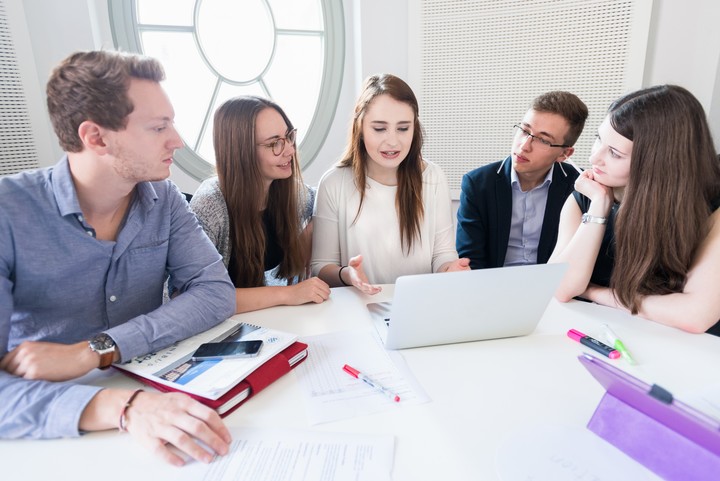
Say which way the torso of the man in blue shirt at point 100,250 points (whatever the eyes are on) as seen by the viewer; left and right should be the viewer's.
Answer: facing the viewer and to the right of the viewer

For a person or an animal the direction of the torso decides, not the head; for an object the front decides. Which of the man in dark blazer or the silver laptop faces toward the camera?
the man in dark blazer

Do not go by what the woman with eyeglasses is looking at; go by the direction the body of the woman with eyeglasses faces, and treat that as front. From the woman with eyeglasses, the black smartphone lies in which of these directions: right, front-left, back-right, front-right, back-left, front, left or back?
front-right

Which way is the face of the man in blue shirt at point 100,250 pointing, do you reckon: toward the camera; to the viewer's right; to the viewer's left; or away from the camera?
to the viewer's right

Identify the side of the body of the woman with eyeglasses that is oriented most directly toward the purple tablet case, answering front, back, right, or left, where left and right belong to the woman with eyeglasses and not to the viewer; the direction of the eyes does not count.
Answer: front

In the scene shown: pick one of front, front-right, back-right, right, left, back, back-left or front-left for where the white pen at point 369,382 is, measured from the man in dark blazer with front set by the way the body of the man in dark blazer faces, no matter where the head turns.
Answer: front

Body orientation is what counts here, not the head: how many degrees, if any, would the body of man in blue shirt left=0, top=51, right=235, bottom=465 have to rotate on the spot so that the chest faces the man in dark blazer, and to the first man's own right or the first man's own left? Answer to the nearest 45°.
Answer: approximately 45° to the first man's own left

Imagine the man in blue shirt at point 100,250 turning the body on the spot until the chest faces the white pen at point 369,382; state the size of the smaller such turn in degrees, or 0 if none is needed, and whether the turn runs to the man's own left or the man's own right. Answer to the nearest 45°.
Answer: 0° — they already face it

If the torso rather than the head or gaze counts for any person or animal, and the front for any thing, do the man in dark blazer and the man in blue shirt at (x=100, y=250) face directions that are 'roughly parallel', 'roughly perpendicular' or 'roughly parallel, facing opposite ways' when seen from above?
roughly perpendicular

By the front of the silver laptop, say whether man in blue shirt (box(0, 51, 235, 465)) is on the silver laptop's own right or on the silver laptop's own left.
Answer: on the silver laptop's own left

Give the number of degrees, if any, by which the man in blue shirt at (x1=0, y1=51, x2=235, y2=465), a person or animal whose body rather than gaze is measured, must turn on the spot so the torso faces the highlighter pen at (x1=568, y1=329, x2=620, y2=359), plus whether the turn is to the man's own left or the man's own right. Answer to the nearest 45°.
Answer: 0° — they already face it

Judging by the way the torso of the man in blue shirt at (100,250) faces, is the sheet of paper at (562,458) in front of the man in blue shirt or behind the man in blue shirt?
in front

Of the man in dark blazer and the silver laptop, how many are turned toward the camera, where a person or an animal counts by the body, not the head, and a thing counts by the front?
1

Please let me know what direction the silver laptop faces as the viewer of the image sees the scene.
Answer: facing away from the viewer and to the left of the viewer

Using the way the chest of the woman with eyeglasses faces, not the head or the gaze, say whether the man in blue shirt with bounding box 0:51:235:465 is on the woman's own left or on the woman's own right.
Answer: on the woman's own right

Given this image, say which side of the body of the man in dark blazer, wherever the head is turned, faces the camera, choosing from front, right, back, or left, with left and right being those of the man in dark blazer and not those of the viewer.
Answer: front

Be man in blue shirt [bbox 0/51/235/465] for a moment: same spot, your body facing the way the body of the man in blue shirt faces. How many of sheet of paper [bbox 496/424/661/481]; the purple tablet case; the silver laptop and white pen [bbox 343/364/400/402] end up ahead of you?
4
